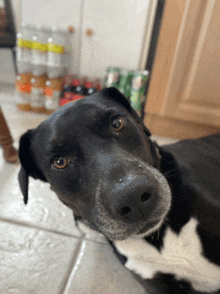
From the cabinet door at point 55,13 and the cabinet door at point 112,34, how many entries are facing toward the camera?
2

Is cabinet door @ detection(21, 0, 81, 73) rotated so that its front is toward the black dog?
yes

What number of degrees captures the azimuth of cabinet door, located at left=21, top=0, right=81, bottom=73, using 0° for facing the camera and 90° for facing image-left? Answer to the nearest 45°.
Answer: approximately 0°

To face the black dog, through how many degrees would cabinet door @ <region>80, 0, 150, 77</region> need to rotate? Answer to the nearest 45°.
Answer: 0° — it already faces it

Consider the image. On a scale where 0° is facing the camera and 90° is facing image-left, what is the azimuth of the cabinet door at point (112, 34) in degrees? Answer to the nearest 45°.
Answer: approximately 0°
